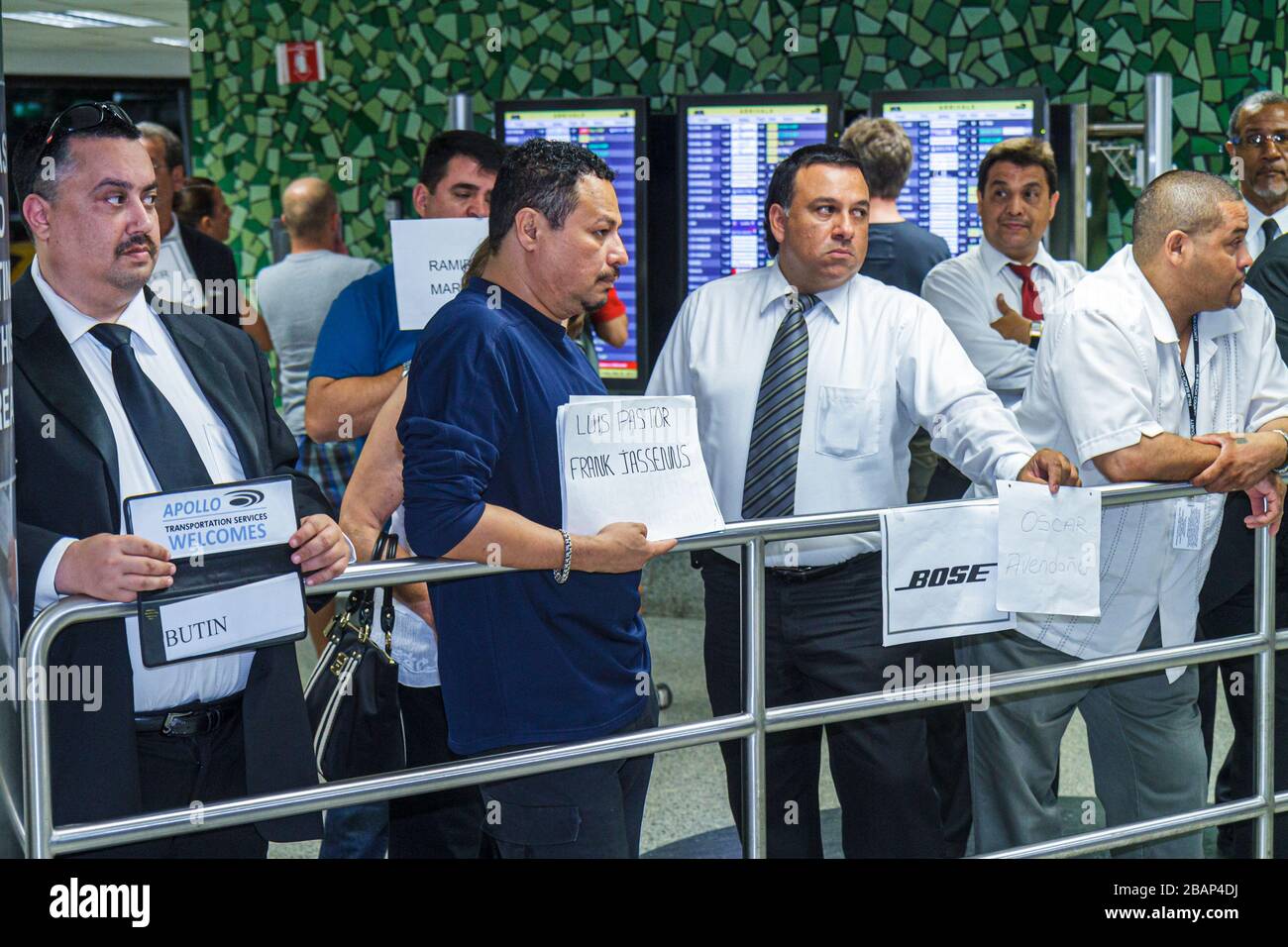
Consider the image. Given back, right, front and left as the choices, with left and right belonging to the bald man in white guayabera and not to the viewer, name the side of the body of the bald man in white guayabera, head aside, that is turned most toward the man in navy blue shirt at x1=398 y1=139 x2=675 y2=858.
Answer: right

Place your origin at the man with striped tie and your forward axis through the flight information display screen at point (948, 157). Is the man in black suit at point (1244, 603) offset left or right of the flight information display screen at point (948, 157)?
right

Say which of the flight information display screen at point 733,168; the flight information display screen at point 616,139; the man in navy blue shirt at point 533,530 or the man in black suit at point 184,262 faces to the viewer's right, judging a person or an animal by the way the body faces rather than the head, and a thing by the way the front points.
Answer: the man in navy blue shirt

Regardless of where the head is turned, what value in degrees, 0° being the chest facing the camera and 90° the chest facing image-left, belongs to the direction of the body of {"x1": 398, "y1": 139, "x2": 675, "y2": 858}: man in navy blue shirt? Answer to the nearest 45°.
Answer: approximately 270°

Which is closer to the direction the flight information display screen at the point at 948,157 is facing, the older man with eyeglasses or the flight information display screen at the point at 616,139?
the older man with eyeglasses

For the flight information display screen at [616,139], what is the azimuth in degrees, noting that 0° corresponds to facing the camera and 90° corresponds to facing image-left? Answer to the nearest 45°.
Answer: approximately 0°

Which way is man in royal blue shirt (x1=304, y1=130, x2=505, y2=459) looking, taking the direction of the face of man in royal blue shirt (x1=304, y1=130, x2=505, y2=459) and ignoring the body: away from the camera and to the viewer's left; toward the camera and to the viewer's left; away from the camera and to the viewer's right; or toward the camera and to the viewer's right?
toward the camera and to the viewer's right
